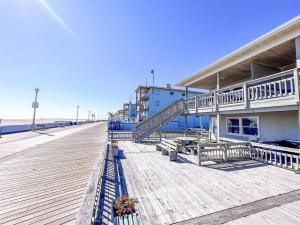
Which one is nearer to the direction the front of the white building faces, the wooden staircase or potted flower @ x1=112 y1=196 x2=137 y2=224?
the potted flower

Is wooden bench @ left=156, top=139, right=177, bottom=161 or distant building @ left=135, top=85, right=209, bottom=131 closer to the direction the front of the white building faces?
the wooden bench

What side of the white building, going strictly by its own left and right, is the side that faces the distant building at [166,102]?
right

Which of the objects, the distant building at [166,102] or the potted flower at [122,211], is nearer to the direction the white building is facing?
the potted flower

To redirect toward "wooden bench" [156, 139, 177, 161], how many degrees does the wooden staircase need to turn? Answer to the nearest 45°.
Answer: approximately 90° to its left

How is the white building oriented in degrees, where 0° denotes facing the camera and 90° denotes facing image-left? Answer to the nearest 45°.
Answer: approximately 45°
